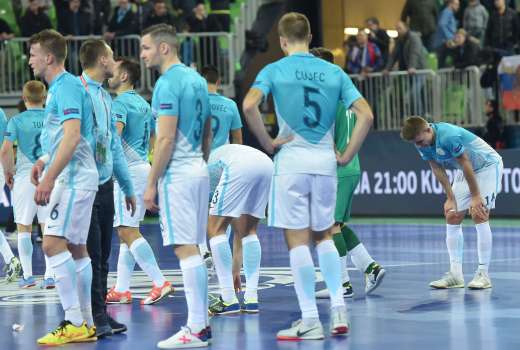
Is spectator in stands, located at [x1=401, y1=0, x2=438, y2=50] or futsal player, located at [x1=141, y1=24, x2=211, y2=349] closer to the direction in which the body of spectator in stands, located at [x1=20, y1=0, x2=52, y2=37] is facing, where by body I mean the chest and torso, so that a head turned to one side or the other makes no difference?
the futsal player

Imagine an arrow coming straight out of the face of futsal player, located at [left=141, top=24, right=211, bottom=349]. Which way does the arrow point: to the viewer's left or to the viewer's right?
to the viewer's left

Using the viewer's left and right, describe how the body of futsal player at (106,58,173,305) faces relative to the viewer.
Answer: facing away from the viewer and to the left of the viewer

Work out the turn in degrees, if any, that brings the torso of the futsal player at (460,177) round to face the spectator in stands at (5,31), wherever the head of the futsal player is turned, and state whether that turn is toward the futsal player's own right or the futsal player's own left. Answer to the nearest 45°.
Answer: approximately 90° to the futsal player's own right

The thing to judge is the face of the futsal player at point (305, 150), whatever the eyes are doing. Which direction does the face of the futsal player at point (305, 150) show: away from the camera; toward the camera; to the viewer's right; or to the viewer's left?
away from the camera

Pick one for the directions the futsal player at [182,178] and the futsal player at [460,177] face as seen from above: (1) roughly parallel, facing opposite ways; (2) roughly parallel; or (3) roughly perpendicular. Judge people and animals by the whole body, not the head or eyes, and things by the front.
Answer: roughly perpendicular

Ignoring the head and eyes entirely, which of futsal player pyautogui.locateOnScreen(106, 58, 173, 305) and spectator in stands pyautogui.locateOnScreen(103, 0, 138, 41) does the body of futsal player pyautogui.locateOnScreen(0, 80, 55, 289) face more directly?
the spectator in stands

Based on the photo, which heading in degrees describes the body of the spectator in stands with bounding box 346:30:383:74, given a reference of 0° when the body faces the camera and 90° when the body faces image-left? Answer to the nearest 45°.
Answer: approximately 0°

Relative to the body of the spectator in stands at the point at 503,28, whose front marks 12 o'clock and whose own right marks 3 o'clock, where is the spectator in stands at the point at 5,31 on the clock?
the spectator in stands at the point at 5,31 is roughly at 3 o'clock from the spectator in stands at the point at 503,28.
